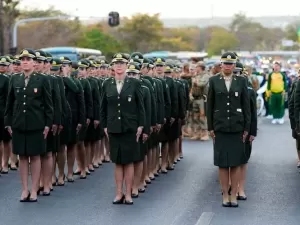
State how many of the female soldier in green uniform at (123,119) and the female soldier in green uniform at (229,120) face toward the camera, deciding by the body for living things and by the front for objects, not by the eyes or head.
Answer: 2

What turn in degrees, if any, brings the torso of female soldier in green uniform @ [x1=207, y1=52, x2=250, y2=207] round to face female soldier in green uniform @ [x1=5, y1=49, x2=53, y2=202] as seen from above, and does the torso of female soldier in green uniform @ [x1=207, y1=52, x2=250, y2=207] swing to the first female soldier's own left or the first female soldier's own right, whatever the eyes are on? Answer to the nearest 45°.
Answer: approximately 90° to the first female soldier's own right

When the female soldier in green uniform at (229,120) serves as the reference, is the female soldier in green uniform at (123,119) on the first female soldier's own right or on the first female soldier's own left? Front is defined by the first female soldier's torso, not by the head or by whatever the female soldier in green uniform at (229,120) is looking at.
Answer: on the first female soldier's own right

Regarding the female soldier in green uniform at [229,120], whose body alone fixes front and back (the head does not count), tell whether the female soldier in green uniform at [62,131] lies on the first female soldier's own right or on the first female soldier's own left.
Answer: on the first female soldier's own right

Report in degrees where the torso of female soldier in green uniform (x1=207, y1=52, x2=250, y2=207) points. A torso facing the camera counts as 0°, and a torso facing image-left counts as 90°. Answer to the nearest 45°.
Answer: approximately 0°

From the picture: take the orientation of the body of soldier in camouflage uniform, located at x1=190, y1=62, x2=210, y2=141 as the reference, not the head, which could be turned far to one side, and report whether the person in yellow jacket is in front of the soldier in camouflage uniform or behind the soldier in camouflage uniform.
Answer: behind

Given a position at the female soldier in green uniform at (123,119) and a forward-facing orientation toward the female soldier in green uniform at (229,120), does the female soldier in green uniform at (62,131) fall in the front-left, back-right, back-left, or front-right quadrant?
back-left

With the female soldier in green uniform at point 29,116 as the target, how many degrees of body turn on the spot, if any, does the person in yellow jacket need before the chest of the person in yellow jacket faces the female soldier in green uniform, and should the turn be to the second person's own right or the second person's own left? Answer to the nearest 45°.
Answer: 0° — they already face them

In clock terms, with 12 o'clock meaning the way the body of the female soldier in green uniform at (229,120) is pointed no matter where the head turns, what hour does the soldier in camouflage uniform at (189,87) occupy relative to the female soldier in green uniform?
The soldier in camouflage uniform is roughly at 6 o'clock from the female soldier in green uniform.

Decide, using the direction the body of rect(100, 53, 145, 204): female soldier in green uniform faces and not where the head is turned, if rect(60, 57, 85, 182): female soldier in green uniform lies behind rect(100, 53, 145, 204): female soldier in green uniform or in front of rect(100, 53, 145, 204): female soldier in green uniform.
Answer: behind

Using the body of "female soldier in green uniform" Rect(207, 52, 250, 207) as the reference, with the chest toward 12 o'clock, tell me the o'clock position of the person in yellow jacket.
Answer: The person in yellow jacket is roughly at 6 o'clock from the female soldier in green uniform.
